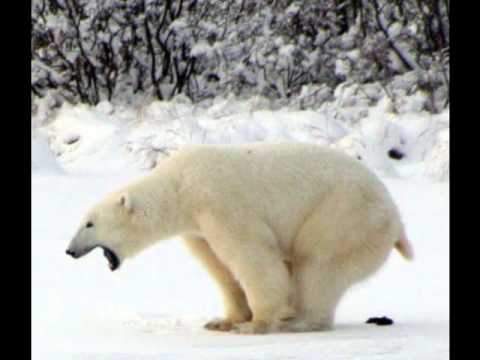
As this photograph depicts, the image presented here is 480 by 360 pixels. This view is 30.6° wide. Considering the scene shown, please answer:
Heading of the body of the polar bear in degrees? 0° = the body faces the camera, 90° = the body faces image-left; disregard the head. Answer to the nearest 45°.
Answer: approximately 90°

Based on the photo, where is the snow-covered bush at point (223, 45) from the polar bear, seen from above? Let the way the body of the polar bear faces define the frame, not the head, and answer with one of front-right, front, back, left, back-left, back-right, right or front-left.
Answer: right
